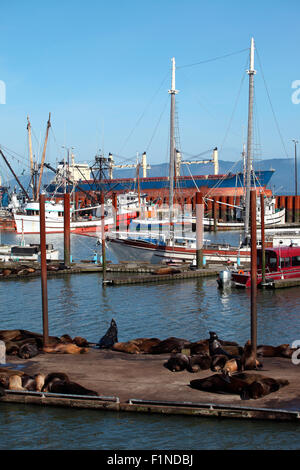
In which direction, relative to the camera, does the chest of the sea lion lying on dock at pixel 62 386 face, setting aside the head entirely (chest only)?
to the viewer's left

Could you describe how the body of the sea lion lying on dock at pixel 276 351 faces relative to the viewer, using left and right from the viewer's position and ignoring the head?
facing to the right of the viewer

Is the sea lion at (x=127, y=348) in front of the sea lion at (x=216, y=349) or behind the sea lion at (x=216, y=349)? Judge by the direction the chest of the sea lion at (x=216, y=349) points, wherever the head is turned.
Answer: in front

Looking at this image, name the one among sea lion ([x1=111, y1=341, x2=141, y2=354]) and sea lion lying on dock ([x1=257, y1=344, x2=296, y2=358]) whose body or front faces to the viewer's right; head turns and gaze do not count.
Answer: the sea lion lying on dock

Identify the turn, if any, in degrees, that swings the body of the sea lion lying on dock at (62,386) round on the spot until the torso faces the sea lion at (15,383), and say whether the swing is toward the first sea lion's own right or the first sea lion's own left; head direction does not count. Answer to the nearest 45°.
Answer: approximately 45° to the first sea lion's own right

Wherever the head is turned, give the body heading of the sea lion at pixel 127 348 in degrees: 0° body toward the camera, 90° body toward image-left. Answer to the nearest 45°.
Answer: approximately 90°

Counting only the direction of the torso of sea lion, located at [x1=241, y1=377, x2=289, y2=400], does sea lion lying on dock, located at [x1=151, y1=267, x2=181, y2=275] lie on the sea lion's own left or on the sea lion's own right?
on the sea lion's own right

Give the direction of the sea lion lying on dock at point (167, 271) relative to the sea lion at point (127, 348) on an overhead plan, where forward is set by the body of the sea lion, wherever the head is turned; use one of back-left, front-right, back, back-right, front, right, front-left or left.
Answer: right

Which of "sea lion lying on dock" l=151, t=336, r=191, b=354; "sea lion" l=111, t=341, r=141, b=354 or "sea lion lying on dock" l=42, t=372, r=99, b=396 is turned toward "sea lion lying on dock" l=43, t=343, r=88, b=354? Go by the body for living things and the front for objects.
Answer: the sea lion
